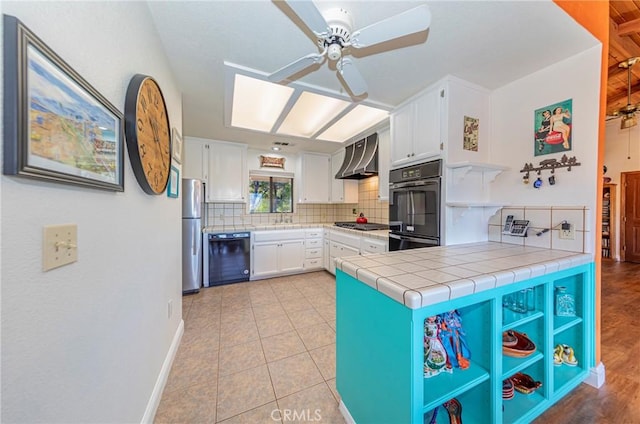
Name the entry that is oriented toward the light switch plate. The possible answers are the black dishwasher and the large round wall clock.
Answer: the black dishwasher

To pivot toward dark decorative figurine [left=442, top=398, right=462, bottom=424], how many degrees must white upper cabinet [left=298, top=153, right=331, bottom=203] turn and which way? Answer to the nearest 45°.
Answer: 0° — it already faces it

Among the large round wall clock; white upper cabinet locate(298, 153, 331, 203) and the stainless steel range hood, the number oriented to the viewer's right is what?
1

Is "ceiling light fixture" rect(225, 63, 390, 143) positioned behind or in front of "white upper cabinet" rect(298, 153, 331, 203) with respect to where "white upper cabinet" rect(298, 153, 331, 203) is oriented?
in front

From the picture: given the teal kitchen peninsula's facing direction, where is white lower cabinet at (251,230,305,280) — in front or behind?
behind

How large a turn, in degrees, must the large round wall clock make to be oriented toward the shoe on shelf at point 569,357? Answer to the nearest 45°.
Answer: approximately 45° to its right

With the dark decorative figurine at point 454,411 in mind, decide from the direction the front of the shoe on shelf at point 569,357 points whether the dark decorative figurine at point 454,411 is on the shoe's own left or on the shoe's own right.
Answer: on the shoe's own right
